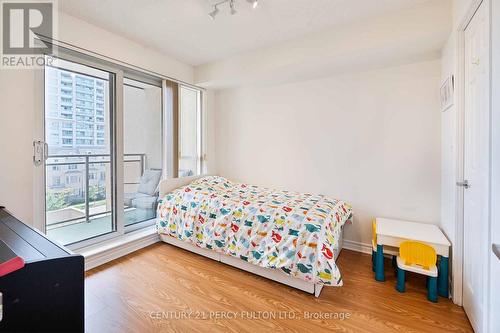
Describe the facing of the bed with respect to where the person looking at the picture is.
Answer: facing the viewer and to the right of the viewer

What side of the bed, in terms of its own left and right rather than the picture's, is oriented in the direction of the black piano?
right

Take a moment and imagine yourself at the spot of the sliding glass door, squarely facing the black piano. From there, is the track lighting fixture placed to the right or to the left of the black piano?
left

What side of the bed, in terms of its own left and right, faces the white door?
front

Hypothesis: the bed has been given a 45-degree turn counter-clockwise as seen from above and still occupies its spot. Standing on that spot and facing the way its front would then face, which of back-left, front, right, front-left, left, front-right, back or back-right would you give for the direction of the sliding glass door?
back
